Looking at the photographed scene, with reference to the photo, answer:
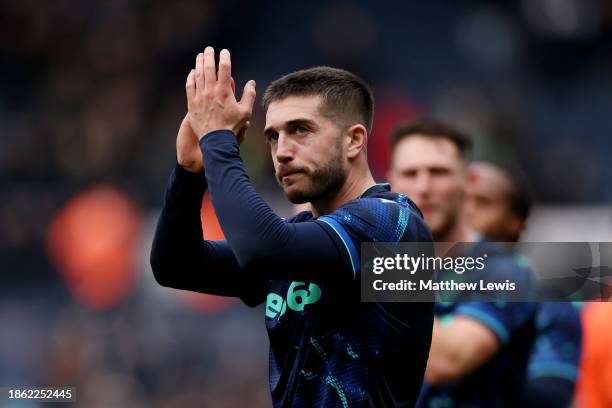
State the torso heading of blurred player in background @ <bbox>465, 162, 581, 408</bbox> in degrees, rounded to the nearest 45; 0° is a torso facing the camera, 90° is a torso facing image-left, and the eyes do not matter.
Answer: approximately 45°

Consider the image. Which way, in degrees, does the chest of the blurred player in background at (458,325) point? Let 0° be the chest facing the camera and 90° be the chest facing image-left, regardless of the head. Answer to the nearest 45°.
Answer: approximately 45°

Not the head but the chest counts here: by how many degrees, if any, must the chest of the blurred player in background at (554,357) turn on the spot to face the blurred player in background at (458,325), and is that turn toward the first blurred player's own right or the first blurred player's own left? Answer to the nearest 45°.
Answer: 0° — they already face them
